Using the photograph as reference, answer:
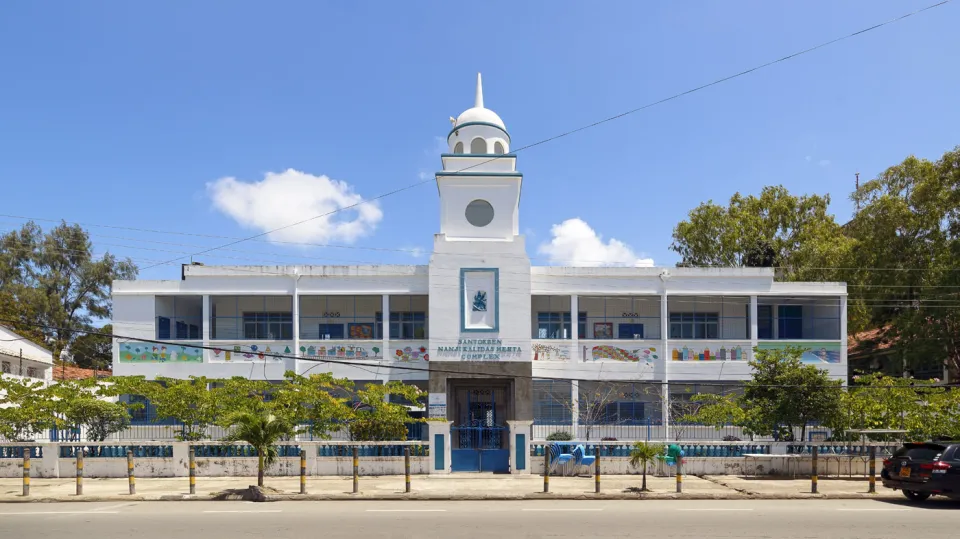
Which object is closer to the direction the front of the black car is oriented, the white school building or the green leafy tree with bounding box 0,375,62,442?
the white school building

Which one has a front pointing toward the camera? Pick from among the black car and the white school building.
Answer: the white school building

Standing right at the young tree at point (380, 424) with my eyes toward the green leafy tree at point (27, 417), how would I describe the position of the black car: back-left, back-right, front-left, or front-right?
back-left

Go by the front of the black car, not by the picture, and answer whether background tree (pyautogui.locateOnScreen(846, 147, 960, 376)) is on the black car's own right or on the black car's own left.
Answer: on the black car's own left

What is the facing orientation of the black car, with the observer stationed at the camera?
facing away from the viewer and to the right of the viewer

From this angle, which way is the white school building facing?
toward the camera

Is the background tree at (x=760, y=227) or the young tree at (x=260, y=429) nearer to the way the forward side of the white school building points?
the young tree

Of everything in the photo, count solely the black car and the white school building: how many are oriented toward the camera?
1

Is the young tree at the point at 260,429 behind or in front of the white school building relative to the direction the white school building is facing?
in front
